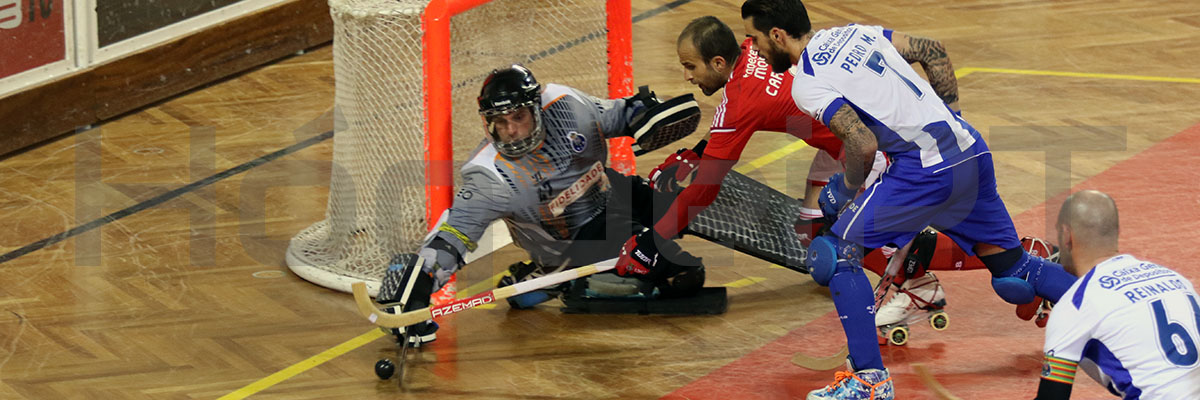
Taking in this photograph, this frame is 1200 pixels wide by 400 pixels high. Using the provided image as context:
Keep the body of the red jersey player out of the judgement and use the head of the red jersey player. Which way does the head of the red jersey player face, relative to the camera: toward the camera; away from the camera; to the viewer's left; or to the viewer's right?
to the viewer's left

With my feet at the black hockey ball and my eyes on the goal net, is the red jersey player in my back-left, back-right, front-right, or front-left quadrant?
front-right

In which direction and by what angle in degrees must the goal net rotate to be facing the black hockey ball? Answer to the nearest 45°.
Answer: approximately 45° to its right

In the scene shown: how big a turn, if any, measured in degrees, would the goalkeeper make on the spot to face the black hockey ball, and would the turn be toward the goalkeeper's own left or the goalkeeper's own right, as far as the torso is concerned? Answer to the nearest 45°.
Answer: approximately 45° to the goalkeeper's own right

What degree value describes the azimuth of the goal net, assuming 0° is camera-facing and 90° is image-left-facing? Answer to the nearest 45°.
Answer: approximately 315°

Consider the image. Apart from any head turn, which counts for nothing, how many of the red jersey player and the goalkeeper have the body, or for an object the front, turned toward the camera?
1

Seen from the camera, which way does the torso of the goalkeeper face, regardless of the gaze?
toward the camera

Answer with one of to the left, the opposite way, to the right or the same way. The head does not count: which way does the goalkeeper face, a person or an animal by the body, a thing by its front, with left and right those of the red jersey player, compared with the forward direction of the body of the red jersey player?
to the left

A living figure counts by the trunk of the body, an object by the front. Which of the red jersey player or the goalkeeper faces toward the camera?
the goalkeeper

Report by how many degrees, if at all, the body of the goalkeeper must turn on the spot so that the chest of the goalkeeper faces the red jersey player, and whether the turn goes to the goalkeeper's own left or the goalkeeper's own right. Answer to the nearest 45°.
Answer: approximately 90° to the goalkeeper's own left

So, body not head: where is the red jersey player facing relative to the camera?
to the viewer's left
